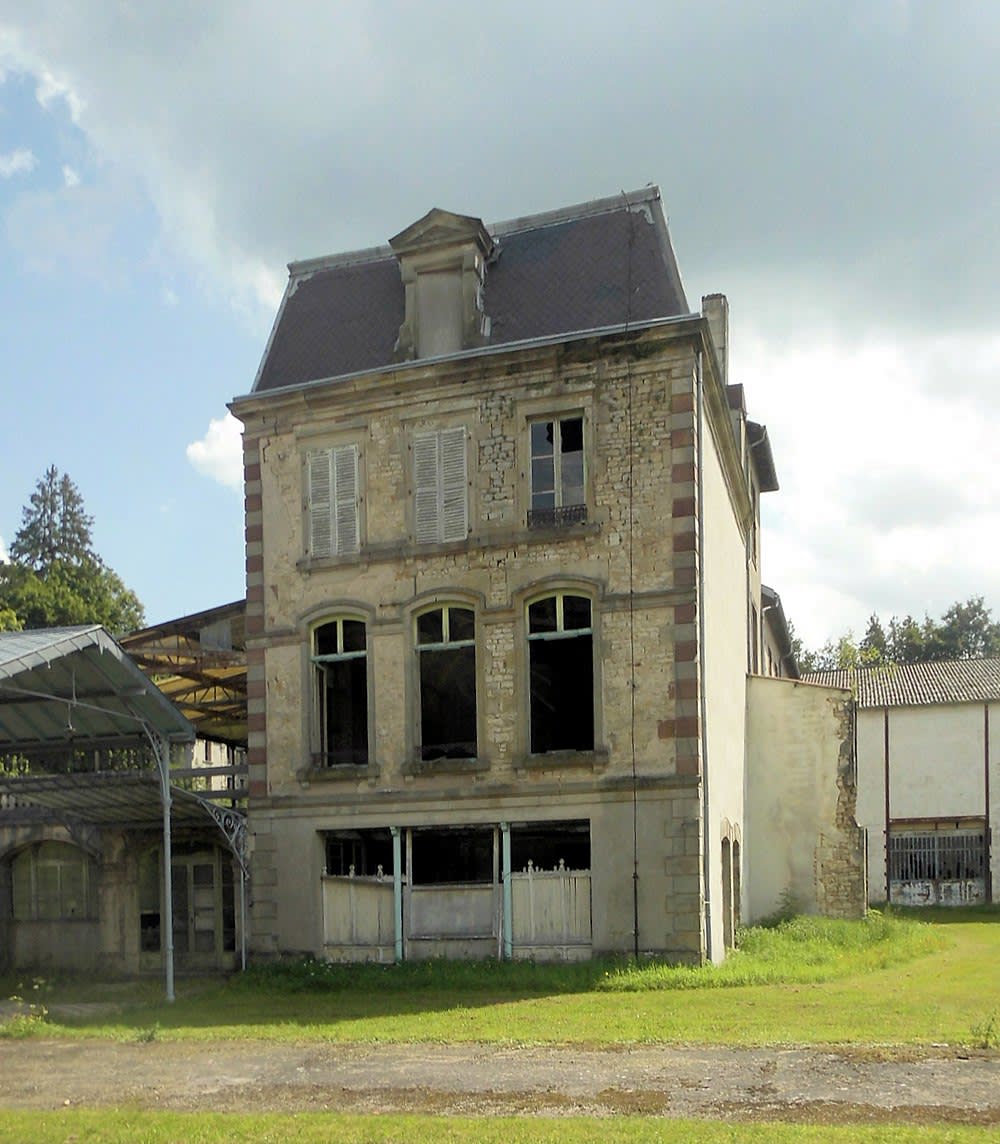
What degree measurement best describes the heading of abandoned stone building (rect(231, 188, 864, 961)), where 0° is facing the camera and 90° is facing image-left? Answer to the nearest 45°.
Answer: approximately 0°

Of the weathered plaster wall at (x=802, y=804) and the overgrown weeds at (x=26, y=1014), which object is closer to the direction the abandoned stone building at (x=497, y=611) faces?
the overgrown weeds
